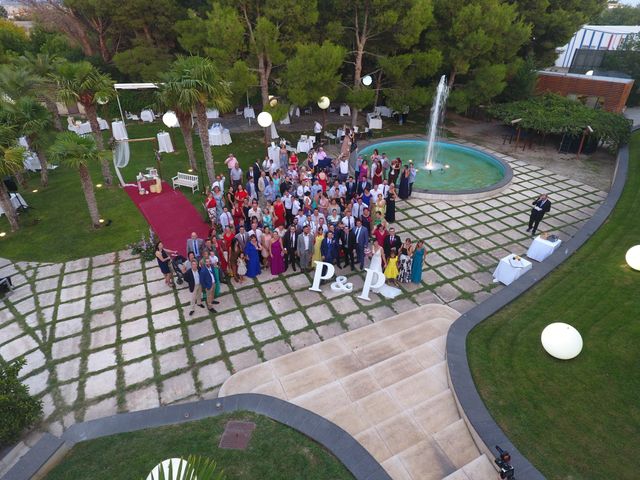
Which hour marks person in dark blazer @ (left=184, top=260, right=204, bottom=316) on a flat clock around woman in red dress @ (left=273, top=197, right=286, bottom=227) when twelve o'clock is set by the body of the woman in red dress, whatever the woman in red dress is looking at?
The person in dark blazer is roughly at 1 o'clock from the woman in red dress.

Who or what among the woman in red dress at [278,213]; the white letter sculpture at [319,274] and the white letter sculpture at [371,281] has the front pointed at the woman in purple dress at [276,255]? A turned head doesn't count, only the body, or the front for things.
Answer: the woman in red dress

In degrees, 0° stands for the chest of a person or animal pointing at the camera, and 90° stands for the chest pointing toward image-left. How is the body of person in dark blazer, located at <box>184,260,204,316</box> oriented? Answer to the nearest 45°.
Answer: approximately 315°

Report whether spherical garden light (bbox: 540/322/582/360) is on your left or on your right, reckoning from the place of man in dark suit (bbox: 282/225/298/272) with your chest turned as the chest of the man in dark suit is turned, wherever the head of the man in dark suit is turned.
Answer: on your left

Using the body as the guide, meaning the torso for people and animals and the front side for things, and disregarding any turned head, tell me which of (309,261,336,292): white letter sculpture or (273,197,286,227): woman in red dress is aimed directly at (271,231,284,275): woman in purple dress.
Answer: the woman in red dress

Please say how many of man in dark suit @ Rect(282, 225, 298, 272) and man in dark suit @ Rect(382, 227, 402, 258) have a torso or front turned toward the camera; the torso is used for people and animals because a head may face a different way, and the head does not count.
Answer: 2

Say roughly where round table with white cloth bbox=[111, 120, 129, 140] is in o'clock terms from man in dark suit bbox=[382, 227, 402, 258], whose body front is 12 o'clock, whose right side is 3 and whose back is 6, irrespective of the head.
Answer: The round table with white cloth is roughly at 4 o'clock from the man in dark suit.

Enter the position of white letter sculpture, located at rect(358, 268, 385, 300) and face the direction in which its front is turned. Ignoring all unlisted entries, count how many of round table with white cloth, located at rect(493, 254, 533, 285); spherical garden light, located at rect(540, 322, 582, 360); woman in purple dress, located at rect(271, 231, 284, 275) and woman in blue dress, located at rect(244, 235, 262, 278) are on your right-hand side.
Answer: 2

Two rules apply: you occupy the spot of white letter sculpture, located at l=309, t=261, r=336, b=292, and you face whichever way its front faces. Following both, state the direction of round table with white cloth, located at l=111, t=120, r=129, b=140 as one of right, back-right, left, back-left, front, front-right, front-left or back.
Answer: back-right

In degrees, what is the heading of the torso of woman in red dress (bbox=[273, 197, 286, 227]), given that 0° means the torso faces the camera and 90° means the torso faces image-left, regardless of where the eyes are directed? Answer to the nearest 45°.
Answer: approximately 0°

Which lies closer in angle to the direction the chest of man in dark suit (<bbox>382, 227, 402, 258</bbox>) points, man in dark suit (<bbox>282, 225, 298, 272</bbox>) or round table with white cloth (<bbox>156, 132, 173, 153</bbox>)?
the man in dark suit
